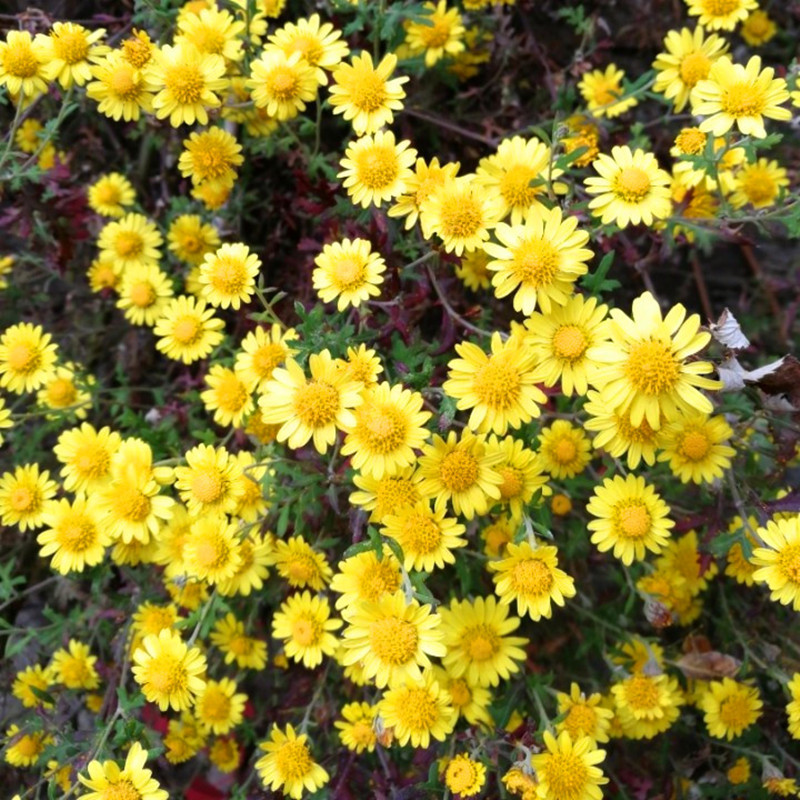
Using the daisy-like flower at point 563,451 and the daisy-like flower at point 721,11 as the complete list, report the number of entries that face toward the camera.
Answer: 2

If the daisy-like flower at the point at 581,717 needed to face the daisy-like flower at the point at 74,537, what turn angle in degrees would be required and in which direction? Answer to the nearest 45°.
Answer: approximately 90° to its right

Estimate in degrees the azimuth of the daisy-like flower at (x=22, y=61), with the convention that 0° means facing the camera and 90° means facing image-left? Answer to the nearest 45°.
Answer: approximately 0°

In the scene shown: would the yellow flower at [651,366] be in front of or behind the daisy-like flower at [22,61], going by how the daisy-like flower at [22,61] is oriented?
in front
